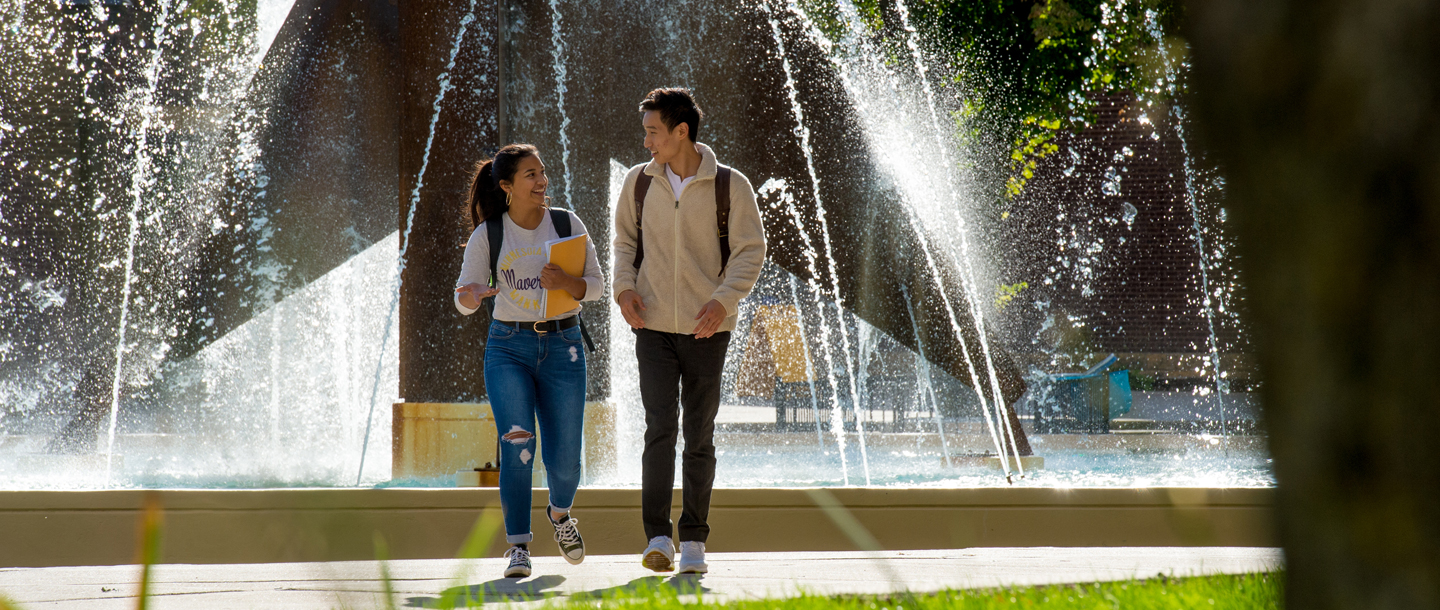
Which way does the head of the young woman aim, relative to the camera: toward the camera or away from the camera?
toward the camera

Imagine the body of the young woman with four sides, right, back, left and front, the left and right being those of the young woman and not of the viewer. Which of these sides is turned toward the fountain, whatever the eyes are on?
back

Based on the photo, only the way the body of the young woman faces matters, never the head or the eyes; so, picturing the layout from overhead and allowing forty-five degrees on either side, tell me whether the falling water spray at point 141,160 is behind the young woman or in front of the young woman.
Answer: behind

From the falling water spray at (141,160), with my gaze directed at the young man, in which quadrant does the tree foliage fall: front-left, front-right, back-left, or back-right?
front-left

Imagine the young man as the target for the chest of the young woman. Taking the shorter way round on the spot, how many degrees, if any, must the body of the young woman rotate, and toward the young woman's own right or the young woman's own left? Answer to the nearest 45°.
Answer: approximately 90° to the young woman's own left

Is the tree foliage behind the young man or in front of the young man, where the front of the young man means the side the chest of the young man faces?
behind

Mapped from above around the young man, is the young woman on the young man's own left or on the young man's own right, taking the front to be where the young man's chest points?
on the young man's own right

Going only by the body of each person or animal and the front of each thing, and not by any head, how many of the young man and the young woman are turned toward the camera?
2

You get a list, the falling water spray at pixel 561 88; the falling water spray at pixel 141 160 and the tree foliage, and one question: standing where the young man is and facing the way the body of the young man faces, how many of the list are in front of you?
0

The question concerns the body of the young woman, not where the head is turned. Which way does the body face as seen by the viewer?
toward the camera

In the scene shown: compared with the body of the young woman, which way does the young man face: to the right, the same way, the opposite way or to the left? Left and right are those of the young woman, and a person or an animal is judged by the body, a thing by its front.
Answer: the same way

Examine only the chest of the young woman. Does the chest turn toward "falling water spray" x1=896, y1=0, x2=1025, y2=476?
no

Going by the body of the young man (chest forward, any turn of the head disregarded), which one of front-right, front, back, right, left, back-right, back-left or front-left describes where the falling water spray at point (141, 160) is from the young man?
back-right

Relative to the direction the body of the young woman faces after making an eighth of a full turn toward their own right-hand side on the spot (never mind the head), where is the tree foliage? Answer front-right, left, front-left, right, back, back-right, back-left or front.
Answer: back

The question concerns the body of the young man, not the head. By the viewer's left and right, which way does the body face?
facing the viewer

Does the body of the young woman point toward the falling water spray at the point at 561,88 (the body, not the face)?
no
